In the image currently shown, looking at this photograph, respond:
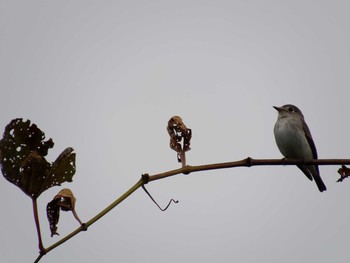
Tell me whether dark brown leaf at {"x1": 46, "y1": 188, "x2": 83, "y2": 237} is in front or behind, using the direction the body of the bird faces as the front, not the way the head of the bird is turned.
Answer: in front

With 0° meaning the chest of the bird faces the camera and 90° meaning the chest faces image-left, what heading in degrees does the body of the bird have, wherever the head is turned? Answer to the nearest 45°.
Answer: approximately 45°

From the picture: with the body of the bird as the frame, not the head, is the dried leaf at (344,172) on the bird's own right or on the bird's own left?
on the bird's own left
